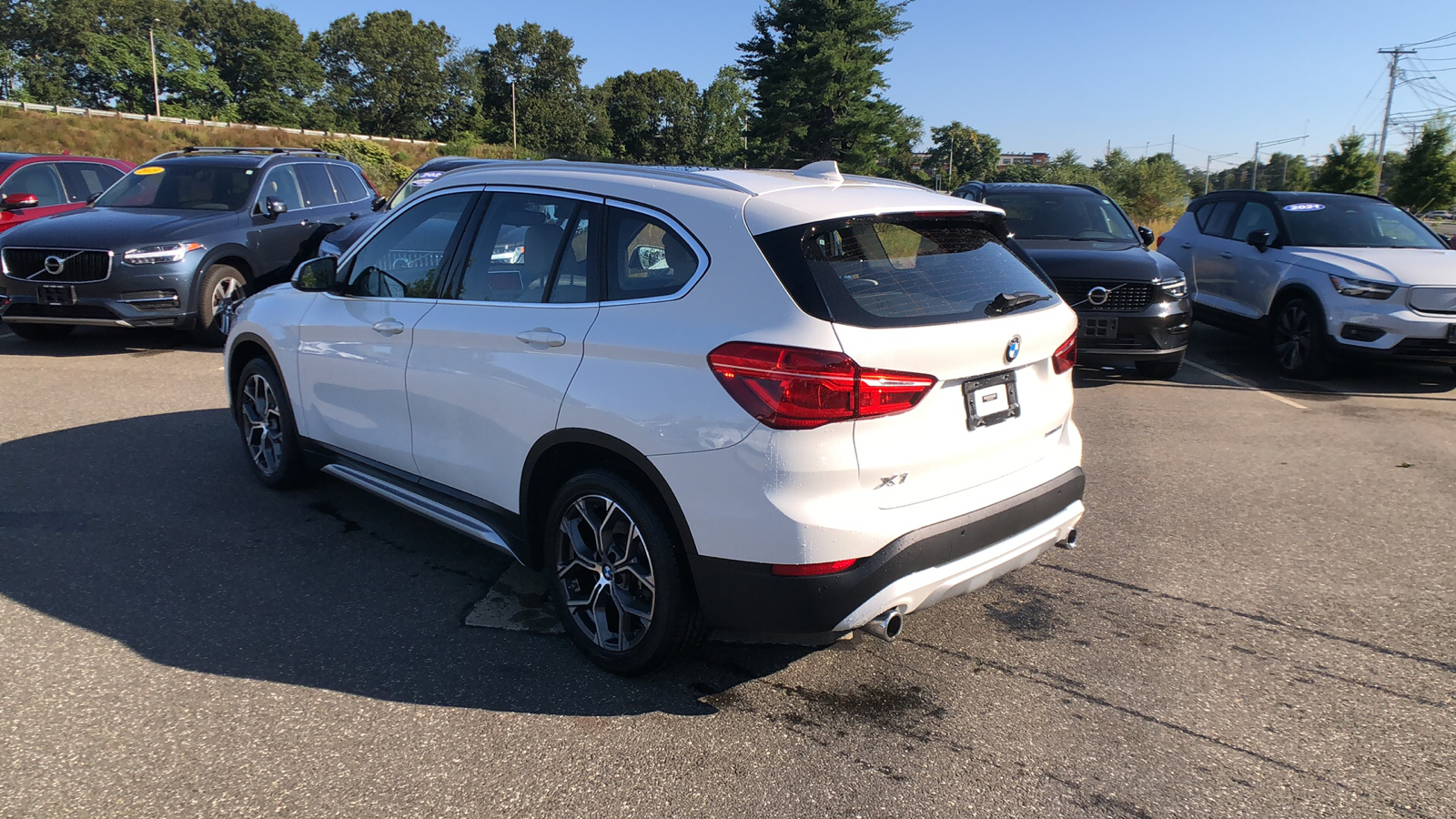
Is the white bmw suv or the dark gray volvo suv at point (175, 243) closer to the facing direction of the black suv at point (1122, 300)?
the white bmw suv

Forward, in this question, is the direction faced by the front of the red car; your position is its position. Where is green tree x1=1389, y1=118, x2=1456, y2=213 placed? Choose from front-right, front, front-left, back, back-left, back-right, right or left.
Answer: back-left

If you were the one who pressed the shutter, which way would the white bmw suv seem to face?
facing away from the viewer and to the left of the viewer

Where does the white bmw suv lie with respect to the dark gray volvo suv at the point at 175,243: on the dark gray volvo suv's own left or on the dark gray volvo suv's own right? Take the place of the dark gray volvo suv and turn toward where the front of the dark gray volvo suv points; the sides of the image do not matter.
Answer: on the dark gray volvo suv's own left

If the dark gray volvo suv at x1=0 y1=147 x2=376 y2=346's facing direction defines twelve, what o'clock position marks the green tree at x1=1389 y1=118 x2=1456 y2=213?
The green tree is roughly at 7 o'clock from the dark gray volvo suv.

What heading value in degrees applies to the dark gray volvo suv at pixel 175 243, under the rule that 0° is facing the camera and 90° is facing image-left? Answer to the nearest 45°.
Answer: approximately 45°

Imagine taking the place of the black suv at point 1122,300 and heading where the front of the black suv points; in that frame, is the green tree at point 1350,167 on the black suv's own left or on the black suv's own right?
on the black suv's own left
